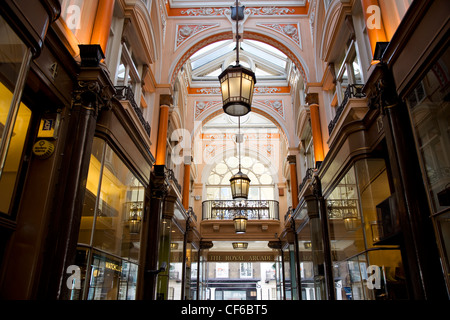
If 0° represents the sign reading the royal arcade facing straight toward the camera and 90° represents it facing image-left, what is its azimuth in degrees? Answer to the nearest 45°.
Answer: approximately 0°

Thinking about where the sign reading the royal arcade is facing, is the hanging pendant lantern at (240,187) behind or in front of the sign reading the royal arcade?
in front

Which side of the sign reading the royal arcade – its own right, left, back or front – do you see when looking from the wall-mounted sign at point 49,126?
front

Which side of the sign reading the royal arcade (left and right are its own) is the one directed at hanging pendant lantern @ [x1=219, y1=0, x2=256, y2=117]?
front
